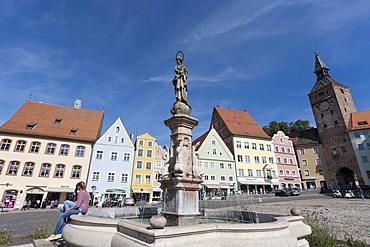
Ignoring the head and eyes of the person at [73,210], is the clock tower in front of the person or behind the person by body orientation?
behind

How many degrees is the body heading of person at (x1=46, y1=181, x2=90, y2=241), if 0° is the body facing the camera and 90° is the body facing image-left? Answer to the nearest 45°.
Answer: approximately 90°
